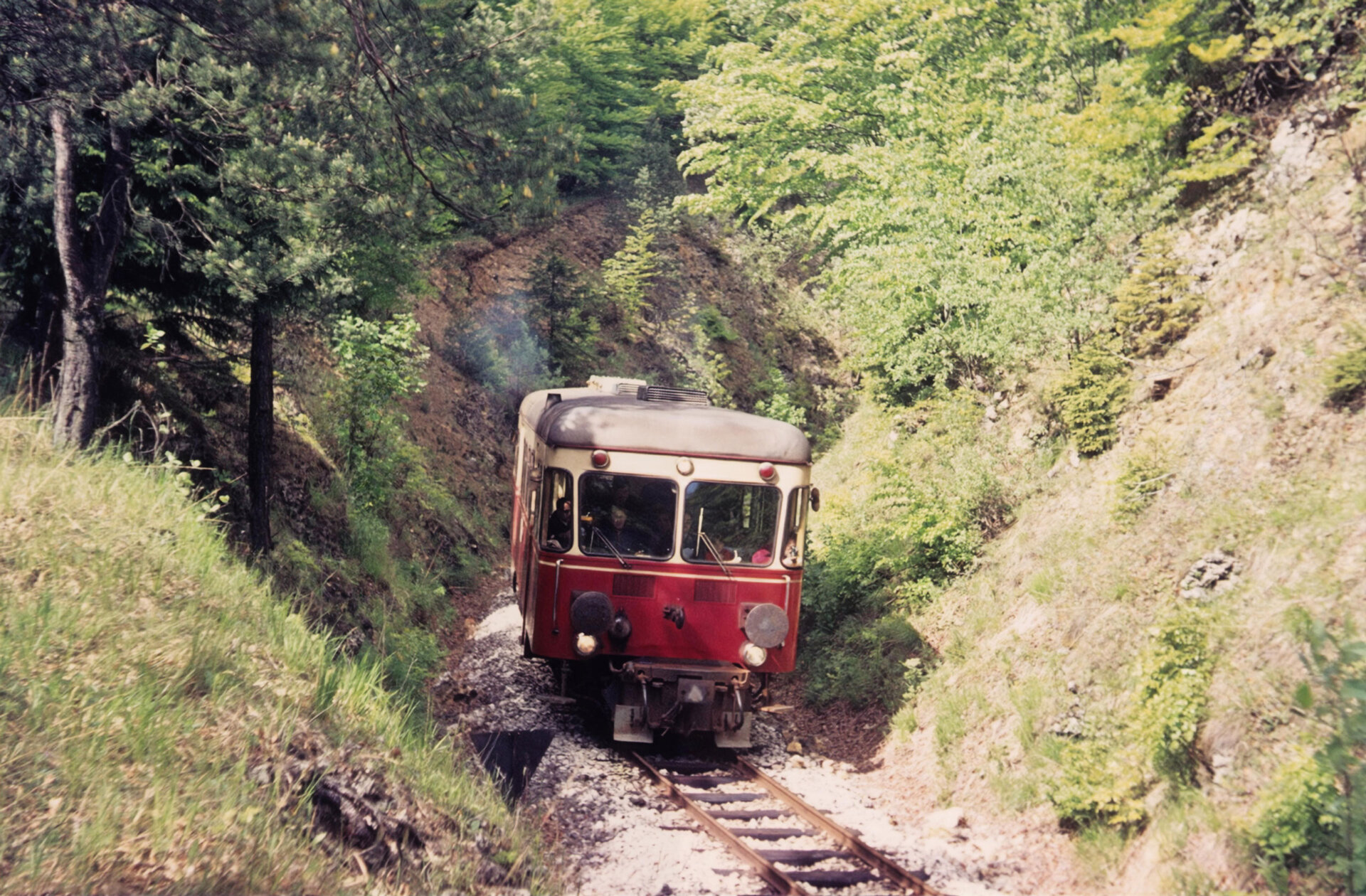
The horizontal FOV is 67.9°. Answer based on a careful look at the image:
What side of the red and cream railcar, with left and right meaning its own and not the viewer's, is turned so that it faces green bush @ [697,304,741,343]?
back

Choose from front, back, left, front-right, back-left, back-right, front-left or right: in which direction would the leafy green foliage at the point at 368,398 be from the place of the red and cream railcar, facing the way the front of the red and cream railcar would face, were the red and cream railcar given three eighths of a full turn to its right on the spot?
front

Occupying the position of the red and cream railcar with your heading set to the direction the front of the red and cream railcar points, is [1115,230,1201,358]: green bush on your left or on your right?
on your left

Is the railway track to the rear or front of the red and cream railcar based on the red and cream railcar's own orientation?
to the front

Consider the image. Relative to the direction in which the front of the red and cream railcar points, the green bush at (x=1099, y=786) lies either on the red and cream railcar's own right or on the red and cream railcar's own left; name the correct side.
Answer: on the red and cream railcar's own left

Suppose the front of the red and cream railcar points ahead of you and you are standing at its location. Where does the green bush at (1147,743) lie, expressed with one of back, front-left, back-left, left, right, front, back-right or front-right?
front-left

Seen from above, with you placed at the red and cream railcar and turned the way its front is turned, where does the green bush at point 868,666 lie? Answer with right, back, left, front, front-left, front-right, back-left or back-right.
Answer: front-left

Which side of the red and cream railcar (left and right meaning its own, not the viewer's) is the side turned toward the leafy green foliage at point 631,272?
back

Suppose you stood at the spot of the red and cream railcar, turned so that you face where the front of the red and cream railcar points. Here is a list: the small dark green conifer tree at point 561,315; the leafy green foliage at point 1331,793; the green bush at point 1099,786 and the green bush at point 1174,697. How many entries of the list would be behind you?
1

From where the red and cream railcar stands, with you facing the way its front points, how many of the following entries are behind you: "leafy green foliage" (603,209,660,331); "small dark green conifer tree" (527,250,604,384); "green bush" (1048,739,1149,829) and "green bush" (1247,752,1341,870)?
2

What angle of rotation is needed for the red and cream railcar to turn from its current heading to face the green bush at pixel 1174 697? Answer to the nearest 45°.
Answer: approximately 45° to its left

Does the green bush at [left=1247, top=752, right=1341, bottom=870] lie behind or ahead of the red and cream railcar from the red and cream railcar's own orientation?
ahead

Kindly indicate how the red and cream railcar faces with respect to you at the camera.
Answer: facing the viewer

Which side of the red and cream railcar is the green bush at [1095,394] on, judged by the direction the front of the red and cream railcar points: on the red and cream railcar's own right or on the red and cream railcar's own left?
on the red and cream railcar's own left
